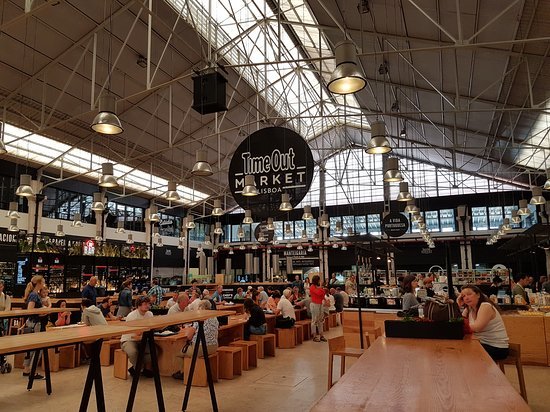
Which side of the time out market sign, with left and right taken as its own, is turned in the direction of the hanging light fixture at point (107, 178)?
right

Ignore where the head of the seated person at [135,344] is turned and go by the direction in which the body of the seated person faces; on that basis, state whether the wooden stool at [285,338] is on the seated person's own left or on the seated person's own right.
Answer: on the seated person's own left

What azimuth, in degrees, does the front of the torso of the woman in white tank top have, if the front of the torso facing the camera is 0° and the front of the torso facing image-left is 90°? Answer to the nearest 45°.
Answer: approximately 90°

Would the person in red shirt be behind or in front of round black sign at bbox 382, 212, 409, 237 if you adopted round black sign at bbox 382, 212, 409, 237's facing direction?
in front

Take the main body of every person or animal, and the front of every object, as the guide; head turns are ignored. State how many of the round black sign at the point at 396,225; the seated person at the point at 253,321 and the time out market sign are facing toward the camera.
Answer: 2
